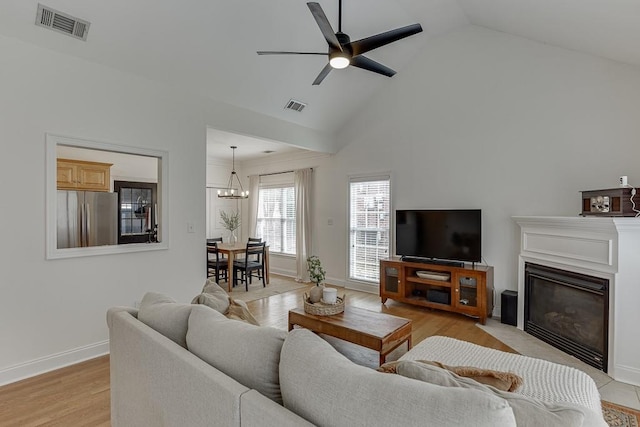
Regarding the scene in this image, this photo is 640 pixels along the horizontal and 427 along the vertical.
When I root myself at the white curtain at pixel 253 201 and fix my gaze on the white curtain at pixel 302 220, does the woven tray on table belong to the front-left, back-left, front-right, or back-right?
front-right

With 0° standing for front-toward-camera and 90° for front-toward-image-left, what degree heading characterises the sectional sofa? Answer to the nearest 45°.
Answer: approximately 225°

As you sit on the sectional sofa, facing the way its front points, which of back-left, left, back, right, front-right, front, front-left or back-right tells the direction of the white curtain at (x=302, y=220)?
front-left

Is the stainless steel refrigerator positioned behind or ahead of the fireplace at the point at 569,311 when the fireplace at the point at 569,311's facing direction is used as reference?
ahead

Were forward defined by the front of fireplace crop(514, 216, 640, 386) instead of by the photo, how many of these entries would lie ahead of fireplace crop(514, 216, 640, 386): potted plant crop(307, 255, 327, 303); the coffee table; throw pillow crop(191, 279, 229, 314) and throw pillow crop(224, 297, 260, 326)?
4

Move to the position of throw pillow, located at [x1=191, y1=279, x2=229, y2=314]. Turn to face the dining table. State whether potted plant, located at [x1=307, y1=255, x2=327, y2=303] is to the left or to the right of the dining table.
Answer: right

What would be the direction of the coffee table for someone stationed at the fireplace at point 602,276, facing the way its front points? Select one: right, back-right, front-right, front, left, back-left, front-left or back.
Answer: front

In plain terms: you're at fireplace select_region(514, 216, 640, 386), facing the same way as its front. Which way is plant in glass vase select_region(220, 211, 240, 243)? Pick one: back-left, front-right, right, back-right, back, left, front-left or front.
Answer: front-right

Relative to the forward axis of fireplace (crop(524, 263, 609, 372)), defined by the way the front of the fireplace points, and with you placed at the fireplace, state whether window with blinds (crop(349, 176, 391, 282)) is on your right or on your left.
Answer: on your right

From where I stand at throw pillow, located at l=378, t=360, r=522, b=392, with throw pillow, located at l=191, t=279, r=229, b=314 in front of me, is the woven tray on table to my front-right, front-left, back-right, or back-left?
front-right

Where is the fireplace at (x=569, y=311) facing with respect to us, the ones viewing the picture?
facing the viewer and to the left of the viewer

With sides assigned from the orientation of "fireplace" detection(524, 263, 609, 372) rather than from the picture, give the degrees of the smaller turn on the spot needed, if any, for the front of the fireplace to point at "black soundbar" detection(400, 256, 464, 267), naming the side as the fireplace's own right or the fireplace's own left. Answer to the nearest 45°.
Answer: approximately 45° to the fireplace's own right

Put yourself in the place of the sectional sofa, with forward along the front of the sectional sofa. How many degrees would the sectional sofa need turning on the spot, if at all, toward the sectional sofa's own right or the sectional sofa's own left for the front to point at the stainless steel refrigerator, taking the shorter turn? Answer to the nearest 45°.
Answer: approximately 90° to the sectional sofa's own left

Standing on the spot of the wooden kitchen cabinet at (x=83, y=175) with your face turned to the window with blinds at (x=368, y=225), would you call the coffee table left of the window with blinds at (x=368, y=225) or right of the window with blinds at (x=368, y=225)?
right

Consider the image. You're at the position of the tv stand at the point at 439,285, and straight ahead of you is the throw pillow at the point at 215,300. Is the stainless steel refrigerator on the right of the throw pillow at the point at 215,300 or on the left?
right

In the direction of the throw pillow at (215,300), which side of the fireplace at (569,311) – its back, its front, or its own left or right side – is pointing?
front

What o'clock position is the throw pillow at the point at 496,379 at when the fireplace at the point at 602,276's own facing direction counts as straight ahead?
The throw pillow is roughly at 11 o'clock from the fireplace.

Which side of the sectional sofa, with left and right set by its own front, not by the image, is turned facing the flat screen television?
front
